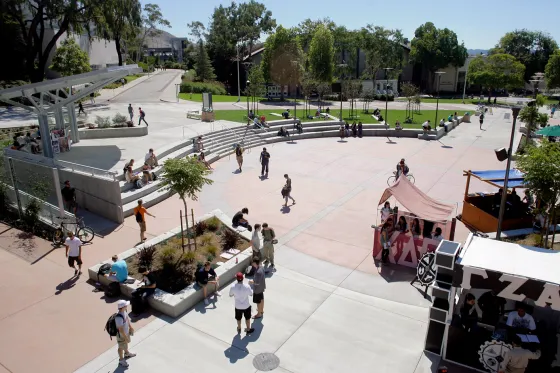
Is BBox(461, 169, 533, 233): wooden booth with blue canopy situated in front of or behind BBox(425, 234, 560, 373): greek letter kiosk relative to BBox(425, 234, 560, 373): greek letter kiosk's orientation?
behind

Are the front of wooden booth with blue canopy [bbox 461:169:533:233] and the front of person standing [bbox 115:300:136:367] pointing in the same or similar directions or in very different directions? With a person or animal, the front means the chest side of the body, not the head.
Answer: very different directions

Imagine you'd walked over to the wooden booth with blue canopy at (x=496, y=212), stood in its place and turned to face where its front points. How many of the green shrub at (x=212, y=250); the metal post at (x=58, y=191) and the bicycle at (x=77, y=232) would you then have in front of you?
3

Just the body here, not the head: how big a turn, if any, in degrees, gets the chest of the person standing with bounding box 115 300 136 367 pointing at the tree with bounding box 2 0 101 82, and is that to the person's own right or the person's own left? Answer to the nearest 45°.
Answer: approximately 90° to the person's own left

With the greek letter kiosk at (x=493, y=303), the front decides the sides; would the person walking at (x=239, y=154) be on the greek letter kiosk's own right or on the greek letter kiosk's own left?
on the greek letter kiosk's own right

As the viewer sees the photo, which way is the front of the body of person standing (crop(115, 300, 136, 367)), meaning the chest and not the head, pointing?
to the viewer's right
